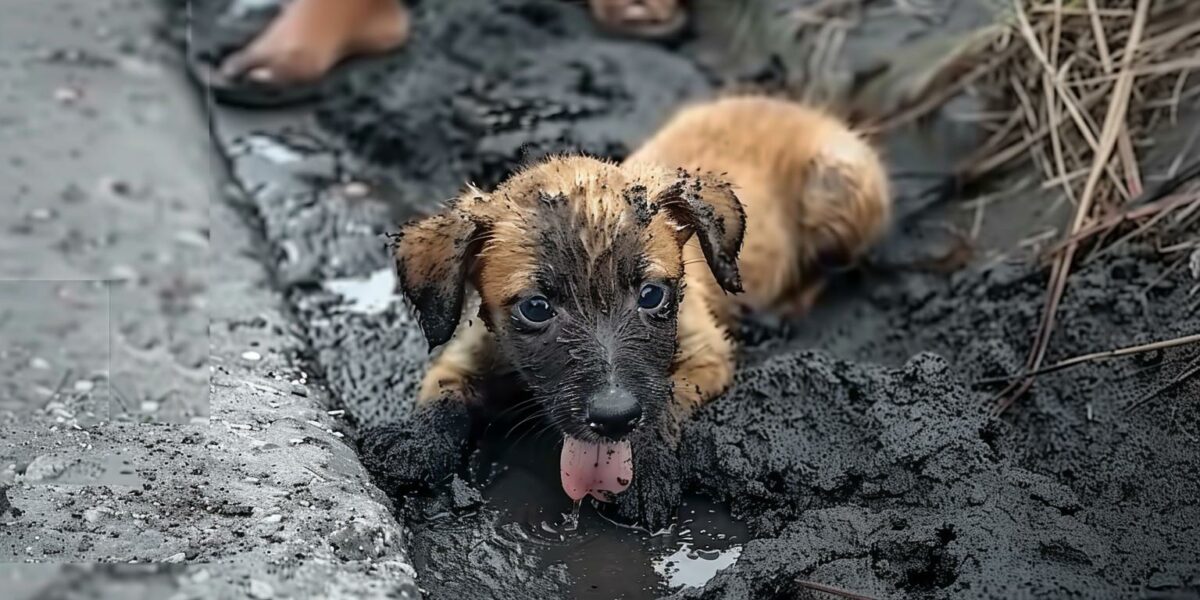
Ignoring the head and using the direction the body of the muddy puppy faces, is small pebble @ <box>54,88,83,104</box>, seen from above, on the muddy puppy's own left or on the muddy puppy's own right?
on the muddy puppy's own right

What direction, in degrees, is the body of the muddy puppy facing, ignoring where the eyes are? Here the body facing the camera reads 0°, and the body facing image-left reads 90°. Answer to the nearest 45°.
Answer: approximately 45°

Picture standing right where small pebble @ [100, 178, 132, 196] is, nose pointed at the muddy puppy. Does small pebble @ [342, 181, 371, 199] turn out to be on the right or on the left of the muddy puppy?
left

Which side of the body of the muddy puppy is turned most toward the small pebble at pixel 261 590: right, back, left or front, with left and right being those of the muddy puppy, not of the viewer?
front

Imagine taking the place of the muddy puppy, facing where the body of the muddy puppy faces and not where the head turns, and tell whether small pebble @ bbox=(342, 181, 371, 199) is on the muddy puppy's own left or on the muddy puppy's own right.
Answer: on the muddy puppy's own right

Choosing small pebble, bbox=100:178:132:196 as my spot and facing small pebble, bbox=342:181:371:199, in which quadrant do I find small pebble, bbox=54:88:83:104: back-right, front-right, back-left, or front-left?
back-left

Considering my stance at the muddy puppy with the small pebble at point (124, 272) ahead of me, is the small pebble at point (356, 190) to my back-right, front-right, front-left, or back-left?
front-right

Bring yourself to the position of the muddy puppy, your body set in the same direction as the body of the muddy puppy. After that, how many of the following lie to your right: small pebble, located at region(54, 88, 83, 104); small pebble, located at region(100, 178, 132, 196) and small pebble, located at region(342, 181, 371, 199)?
3

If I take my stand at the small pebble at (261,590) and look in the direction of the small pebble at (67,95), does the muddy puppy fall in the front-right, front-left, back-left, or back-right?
front-right

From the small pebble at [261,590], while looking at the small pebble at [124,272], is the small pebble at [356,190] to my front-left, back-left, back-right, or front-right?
front-right
